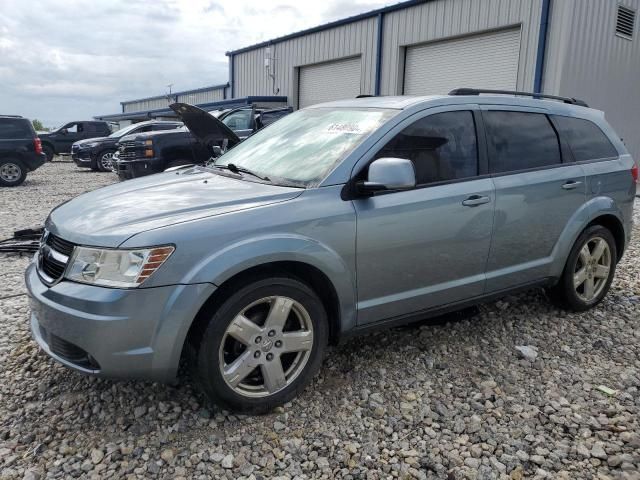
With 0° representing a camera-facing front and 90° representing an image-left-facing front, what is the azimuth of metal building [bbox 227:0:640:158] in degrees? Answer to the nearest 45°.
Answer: approximately 45°

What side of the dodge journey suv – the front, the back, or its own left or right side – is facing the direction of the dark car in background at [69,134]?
right

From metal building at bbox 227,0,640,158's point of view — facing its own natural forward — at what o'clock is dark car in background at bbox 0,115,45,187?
The dark car in background is roughly at 1 o'clock from the metal building.

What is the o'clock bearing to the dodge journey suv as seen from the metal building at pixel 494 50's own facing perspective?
The dodge journey suv is roughly at 11 o'clock from the metal building.

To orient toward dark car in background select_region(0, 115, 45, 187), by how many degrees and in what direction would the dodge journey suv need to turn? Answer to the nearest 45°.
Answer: approximately 90° to its right

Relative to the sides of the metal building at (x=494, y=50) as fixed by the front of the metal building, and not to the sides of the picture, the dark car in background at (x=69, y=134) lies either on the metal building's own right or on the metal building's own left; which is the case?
on the metal building's own right

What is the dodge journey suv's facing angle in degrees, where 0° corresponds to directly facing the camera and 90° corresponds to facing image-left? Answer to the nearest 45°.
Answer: approximately 45°
